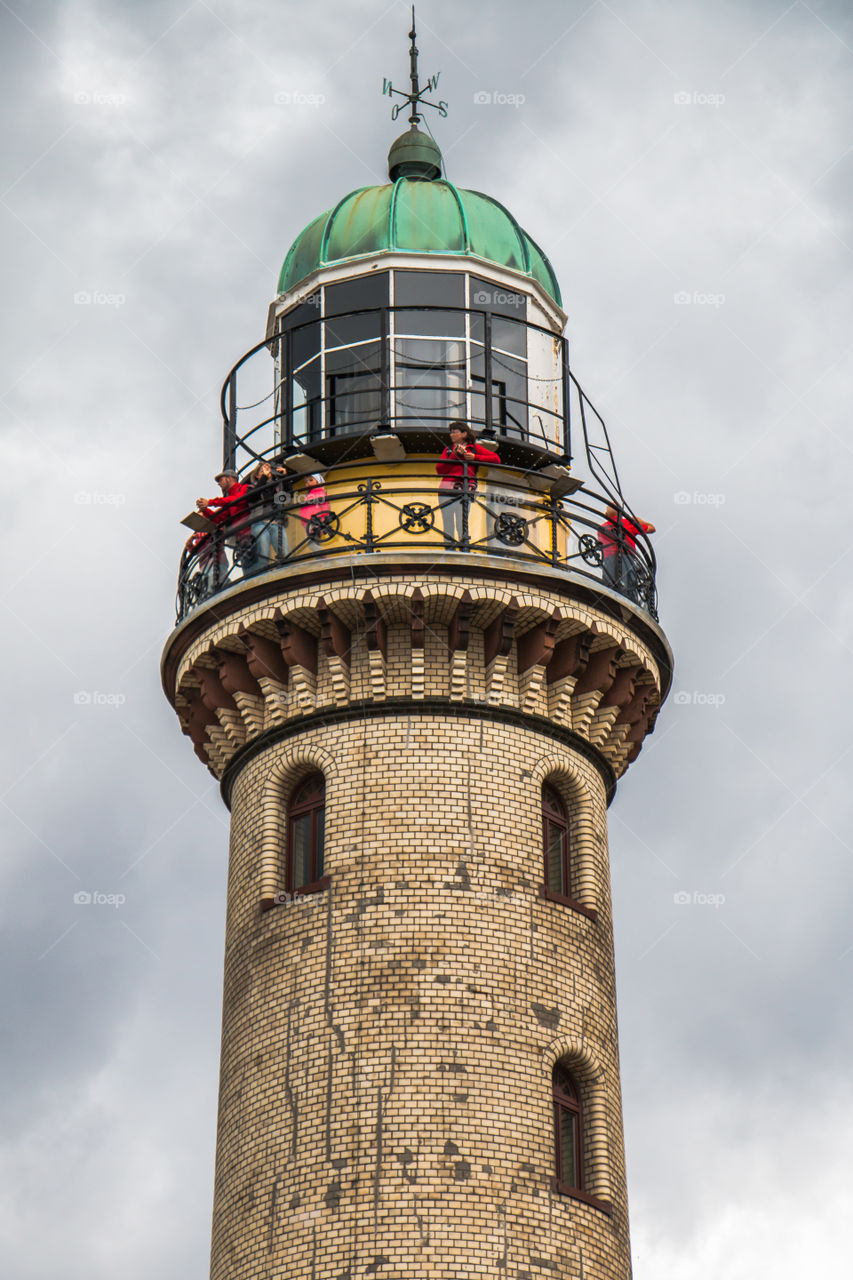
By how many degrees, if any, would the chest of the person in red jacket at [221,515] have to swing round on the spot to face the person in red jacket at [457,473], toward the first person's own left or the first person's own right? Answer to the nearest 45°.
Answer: approximately 135° to the first person's own left

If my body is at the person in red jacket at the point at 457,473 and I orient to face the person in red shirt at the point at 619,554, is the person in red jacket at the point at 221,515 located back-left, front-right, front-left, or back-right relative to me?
back-left

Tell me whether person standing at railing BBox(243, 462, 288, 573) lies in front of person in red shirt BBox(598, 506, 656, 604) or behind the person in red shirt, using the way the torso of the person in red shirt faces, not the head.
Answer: behind

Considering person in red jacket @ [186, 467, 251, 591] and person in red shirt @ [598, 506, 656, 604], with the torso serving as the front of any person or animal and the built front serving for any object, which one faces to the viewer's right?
person in red shirt @ [598, 506, 656, 604]

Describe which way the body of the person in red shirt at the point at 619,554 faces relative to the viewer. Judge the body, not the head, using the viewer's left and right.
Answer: facing to the right of the viewer

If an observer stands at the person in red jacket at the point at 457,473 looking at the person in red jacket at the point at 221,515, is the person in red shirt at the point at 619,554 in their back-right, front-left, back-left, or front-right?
back-right

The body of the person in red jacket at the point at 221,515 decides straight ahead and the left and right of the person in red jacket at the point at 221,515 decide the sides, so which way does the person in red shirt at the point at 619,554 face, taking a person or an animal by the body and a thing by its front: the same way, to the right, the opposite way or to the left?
the opposite way

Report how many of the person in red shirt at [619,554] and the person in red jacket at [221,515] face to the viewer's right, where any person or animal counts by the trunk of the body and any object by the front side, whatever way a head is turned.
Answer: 1

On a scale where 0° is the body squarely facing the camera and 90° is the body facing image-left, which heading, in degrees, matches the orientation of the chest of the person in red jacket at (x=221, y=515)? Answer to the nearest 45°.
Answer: approximately 90°

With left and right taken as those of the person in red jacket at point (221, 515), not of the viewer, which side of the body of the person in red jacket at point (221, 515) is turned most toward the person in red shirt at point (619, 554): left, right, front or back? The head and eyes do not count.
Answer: back
